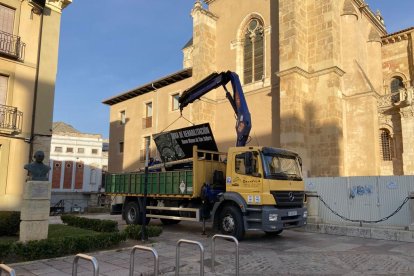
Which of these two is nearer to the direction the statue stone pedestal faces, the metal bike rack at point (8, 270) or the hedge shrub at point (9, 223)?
the metal bike rack

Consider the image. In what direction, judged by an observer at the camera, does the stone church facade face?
facing the viewer and to the left of the viewer

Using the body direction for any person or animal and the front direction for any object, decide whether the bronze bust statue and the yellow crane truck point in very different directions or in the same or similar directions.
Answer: same or similar directions

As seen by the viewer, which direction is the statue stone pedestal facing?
toward the camera

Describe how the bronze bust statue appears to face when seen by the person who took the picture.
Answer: facing the viewer

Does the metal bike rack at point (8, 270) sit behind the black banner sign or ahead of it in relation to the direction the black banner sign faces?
ahead

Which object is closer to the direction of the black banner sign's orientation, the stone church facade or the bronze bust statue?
the bronze bust statue

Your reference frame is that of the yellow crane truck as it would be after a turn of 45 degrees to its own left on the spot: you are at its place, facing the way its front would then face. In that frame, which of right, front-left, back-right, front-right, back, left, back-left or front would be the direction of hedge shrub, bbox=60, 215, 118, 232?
back

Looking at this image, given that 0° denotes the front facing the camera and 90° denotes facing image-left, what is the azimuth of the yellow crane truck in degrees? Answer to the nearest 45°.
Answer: approximately 315°

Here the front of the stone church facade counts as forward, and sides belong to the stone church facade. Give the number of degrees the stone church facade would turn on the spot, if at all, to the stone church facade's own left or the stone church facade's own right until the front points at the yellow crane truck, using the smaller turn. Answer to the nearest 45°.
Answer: approximately 45° to the stone church facade's own left

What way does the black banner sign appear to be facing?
toward the camera

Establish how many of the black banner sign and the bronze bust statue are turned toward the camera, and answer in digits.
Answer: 2

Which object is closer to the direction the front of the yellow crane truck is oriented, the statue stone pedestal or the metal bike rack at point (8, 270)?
the metal bike rack

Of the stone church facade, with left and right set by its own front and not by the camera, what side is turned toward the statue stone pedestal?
front

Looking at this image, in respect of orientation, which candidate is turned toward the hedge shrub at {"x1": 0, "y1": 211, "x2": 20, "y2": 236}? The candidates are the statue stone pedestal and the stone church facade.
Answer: the stone church facade

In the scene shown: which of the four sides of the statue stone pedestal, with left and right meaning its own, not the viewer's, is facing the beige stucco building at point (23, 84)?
back
